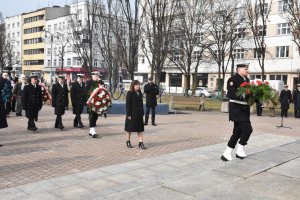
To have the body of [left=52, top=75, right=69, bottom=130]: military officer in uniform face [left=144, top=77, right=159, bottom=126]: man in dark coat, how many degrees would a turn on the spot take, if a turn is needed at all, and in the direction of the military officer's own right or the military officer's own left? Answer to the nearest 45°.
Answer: approximately 45° to the military officer's own left

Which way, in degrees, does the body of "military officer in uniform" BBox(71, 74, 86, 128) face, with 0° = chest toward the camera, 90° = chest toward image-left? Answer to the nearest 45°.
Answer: approximately 315°

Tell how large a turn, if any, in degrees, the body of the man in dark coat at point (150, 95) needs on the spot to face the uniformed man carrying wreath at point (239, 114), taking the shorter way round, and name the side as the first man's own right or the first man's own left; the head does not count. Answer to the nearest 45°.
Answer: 0° — they already face them

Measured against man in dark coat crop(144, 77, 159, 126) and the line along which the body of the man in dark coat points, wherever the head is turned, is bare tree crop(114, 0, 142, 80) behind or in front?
behind

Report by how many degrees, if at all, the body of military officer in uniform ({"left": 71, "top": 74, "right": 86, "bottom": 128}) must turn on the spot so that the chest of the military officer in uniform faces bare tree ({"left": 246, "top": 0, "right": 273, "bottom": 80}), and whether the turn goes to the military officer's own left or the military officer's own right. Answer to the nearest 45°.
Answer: approximately 90° to the military officer's own left

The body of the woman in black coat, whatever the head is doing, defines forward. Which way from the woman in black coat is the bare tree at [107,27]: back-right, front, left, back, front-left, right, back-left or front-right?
back-left

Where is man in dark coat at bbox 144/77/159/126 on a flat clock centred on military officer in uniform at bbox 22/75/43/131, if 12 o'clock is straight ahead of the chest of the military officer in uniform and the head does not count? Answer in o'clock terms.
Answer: The man in dark coat is roughly at 10 o'clock from the military officer in uniform.

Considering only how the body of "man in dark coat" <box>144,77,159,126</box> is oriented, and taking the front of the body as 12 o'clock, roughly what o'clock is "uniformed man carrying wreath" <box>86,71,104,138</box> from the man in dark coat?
The uniformed man carrying wreath is roughly at 1 o'clock from the man in dark coat.

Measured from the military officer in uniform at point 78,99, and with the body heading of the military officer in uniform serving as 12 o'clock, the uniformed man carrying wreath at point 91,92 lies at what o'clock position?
The uniformed man carrying wreath is roughly at 1 o'clock from the military officer in uniform.

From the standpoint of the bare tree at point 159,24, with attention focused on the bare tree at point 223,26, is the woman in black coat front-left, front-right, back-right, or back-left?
back-right
